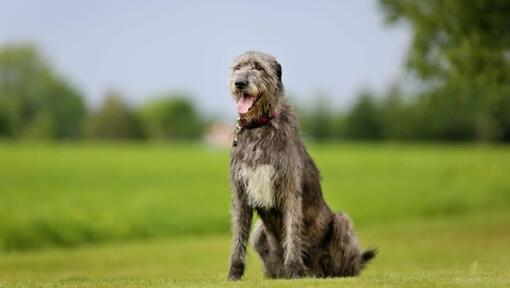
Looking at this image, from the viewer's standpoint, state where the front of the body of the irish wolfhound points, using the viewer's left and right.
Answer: facing the viewer and to the left of the viewer

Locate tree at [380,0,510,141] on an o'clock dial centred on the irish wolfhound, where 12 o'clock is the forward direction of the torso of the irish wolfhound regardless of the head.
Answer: The tree is roughly at 5 o'clock from the irish wolfhound.
